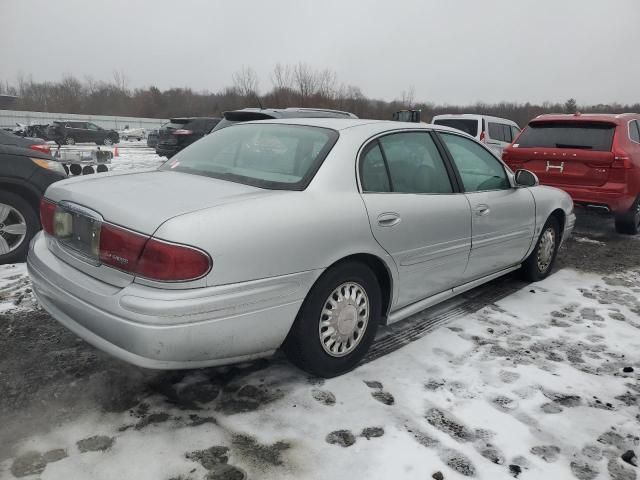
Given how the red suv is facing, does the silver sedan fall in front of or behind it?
behind

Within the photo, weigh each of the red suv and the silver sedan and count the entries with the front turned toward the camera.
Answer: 0

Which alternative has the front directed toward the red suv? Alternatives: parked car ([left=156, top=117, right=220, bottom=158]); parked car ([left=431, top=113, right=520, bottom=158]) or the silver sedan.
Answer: the silver sedan

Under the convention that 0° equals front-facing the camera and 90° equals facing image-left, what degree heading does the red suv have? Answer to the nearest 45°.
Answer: approximately 225°

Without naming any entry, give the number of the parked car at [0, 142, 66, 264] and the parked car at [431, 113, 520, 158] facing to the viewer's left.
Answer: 0

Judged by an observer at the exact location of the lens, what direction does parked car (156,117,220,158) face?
facing away from the viewer and to the right of the viewer

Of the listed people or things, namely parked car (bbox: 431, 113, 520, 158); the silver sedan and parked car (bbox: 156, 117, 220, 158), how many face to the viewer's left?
0

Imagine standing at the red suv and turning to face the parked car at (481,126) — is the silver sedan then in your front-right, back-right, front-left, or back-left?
back-left

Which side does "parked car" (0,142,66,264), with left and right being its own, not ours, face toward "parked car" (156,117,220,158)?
left

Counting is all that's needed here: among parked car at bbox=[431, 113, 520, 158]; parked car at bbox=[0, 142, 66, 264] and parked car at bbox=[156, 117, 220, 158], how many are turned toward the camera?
0

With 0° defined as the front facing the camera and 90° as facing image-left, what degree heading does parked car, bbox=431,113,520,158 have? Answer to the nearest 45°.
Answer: approximately 225°

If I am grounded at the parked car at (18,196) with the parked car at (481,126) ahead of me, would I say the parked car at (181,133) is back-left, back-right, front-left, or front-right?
front-left

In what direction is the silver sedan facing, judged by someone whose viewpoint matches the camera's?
facing away from the viewer and to the right of the viewer

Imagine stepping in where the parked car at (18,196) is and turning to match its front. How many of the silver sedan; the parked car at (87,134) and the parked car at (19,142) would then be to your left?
2

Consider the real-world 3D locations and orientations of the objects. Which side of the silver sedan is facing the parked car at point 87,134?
left

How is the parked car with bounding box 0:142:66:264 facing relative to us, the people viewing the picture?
facing to the right of the viewer
